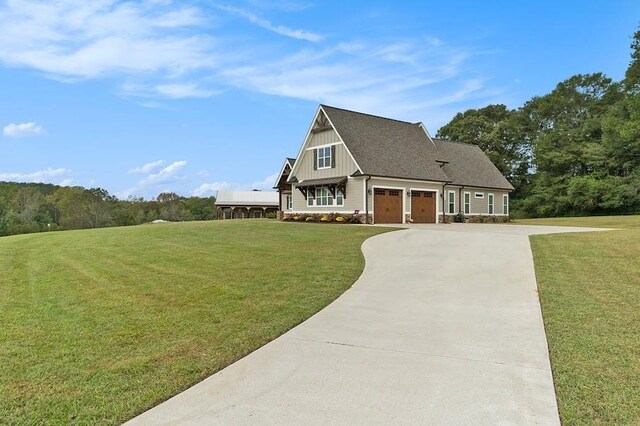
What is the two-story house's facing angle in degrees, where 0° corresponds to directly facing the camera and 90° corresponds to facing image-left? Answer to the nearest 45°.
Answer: approximately 45°
